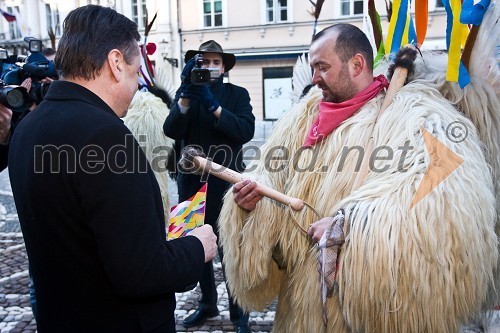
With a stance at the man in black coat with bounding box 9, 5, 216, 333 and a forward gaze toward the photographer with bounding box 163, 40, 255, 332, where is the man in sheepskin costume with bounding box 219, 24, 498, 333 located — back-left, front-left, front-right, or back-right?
front-right

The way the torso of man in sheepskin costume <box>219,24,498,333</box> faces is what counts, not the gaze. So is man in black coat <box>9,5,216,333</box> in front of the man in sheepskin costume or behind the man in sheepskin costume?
in front

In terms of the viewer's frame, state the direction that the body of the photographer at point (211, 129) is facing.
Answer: toward the camera

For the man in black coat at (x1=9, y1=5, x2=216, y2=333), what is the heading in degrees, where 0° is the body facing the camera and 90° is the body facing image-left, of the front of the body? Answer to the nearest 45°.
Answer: approximately 225°

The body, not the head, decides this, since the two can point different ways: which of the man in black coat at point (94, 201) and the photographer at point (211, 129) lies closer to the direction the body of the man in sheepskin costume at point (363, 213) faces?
the man in black coat

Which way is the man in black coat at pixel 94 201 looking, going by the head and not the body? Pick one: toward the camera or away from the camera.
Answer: away from the camera

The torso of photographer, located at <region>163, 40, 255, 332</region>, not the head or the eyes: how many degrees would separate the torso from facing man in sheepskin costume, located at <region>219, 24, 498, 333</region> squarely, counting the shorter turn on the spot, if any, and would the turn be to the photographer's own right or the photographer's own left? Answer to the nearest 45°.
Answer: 0° — they already face them

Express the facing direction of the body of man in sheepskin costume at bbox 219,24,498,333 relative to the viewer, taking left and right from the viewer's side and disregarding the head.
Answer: facing the viewer and to the left of the viewer

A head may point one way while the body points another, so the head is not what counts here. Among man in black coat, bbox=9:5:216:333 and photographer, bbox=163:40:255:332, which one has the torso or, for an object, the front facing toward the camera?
the photographer

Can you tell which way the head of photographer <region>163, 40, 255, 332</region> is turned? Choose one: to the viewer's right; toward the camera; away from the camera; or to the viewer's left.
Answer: toward the camera

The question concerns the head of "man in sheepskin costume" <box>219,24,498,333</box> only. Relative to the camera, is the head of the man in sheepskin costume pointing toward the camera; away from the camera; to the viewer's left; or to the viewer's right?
to the viewer's left

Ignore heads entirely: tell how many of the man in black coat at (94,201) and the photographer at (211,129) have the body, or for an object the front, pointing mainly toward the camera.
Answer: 1
